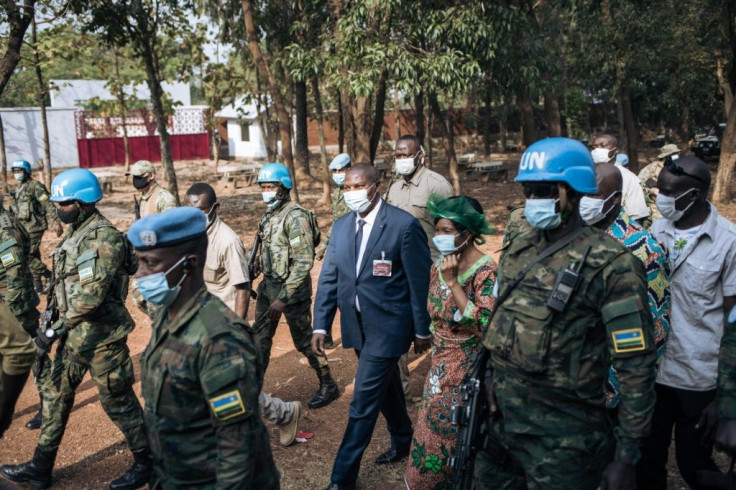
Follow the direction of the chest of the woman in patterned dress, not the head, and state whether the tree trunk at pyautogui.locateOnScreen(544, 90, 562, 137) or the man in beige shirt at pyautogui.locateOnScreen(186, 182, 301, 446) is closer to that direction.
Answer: the man in beige shirt

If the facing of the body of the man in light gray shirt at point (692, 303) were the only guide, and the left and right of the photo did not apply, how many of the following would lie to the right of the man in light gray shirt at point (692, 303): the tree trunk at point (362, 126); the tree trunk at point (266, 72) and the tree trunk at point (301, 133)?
3

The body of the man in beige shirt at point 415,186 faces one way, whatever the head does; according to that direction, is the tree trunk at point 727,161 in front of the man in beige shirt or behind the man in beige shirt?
behind

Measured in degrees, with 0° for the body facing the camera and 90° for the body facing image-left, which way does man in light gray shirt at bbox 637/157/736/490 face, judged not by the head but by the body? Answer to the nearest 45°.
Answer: approximately 45°

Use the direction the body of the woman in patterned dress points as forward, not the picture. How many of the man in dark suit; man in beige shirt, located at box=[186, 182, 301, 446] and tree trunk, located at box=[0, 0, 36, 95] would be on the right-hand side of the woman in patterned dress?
3

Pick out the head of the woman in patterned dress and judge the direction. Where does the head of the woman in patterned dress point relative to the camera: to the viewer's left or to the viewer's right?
to the viewer's left
